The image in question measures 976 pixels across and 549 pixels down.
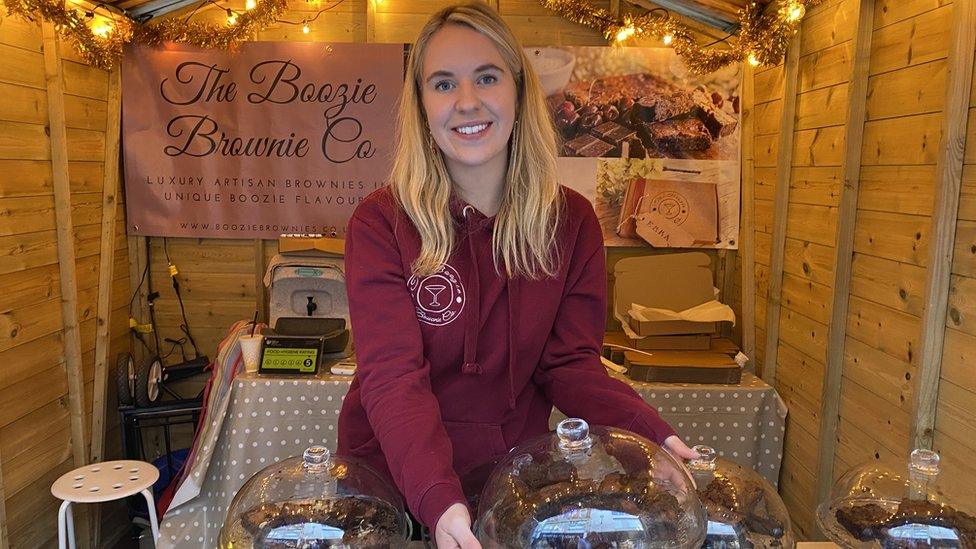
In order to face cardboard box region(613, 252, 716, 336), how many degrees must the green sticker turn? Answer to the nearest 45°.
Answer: approximately 90° to its left

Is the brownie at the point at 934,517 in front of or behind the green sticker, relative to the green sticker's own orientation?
in front

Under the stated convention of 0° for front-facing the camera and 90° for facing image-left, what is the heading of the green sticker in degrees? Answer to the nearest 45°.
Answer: approximately 0°

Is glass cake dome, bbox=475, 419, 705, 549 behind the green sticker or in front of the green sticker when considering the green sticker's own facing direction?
in front

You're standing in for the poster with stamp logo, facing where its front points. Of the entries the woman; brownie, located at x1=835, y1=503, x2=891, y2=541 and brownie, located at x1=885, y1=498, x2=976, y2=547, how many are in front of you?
3

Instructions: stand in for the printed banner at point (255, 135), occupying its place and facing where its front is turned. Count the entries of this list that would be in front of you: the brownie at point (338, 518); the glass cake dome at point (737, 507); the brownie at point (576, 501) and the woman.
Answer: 4

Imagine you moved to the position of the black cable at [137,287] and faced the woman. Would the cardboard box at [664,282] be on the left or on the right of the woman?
left

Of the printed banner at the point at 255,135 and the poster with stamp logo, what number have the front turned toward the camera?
2
